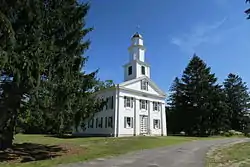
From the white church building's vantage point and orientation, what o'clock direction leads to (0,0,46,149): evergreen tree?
The evergreen tree is roughly at 2 o'clock from the white church building.

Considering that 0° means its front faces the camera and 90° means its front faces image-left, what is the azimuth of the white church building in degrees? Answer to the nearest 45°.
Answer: approximately 315°

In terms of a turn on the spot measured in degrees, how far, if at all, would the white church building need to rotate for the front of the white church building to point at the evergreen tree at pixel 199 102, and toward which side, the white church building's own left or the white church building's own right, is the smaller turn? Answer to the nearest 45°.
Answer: approximately 90° to the white church building's own left

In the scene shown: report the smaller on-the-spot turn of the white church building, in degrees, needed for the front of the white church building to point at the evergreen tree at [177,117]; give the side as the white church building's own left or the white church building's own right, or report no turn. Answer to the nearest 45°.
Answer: approximately 90° to the white church building's own left

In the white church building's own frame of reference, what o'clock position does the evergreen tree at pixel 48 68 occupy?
The evergreen tree is roughly at 2 o'clock from the white church building.
